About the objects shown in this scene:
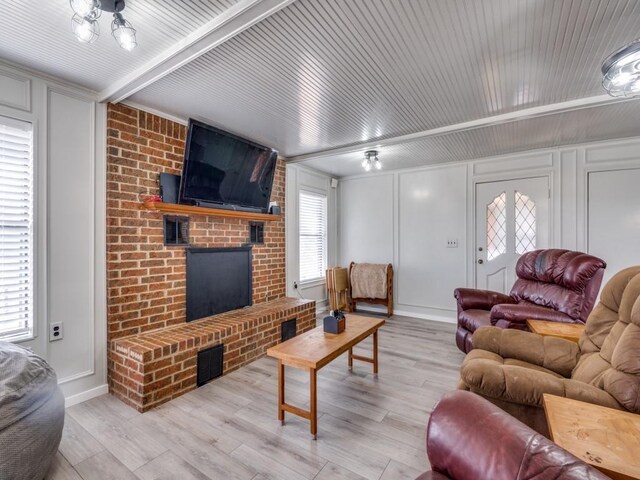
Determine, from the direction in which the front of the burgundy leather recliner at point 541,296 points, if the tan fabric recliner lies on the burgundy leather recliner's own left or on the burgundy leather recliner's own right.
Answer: on the burgundy leather recliner's own left

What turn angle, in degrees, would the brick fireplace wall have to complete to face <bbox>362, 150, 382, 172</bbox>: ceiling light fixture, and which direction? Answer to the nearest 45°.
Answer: approximately 45° to its left

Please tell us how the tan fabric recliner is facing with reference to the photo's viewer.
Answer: facing to the left of the viewer

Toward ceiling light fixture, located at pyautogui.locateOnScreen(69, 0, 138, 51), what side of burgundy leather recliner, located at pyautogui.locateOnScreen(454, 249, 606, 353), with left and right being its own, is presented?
front

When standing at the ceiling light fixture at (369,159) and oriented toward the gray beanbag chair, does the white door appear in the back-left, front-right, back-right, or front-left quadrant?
back-left

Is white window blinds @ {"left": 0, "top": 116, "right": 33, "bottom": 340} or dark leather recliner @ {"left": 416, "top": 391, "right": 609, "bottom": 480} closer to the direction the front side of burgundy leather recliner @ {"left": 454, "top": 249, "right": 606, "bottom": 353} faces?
the white window blinds

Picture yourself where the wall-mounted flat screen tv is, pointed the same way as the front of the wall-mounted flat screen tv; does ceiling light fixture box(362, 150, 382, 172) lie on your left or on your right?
on your left

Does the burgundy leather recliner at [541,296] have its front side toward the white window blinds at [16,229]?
yes

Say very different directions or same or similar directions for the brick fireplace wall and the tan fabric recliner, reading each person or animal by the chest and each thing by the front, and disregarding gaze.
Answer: very different directions

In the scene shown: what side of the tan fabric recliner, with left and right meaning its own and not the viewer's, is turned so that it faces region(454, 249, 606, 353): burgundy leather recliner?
right

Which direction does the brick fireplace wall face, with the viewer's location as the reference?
facing the viewer and to the right of the viewer

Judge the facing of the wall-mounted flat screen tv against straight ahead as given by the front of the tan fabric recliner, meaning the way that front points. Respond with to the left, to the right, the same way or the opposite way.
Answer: the opposite way

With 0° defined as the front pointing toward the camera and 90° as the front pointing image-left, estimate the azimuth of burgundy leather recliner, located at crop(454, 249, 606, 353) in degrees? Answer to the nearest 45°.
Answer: approximately 45°

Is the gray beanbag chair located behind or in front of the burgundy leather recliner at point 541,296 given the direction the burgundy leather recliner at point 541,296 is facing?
in front

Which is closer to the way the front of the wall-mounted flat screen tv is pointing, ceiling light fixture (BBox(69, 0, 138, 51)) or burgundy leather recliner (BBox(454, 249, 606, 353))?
the burgundy leather recliner

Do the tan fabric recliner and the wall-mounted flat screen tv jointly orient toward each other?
yes

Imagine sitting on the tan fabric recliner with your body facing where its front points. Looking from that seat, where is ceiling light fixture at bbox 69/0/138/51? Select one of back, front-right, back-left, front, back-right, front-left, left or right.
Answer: front-left

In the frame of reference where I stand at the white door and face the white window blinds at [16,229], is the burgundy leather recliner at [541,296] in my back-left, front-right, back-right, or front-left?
front-left
